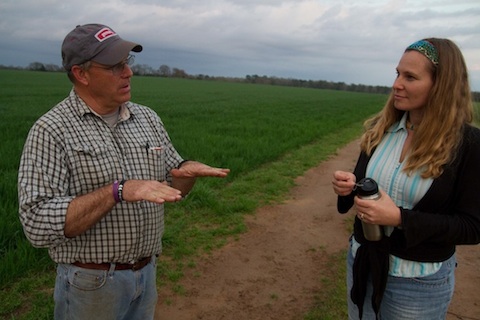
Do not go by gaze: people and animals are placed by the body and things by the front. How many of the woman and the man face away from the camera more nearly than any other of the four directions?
0

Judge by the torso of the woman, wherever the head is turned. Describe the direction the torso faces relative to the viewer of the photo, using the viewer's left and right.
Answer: facing the viewer and to the left of the viewer

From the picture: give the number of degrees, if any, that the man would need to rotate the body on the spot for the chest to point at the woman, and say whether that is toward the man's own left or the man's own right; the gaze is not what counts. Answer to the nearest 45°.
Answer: approximately 45° to the man's own left

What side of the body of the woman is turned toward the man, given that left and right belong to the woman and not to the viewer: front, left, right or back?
front

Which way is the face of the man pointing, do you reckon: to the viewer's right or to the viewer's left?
to the viewer's right
